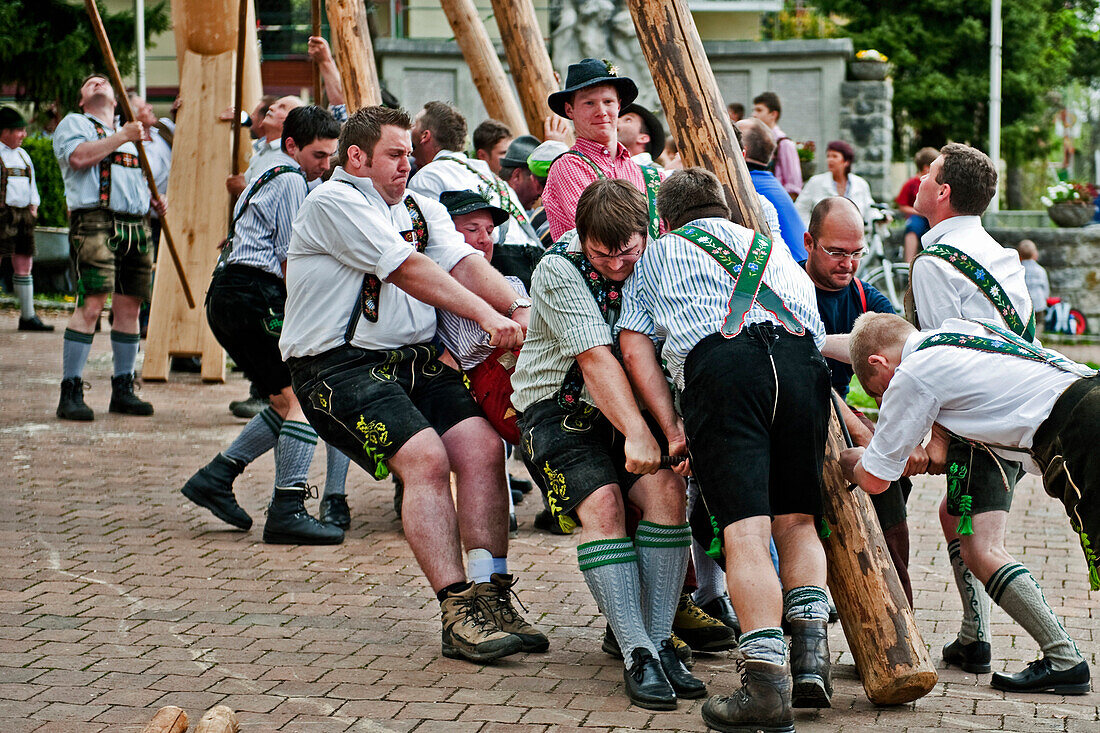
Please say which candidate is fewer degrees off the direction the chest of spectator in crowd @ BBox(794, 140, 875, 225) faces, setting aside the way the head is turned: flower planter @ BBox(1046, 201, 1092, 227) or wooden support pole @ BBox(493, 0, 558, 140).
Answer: the wooden support pole

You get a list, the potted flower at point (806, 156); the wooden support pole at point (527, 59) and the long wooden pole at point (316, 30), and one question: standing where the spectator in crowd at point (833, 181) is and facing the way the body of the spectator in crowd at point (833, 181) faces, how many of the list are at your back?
1

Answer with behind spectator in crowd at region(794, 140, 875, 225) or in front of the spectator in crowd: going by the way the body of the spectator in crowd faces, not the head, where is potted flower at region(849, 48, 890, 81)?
behind

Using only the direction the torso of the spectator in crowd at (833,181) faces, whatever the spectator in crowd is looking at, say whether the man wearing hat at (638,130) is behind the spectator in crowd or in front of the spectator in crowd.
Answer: in front

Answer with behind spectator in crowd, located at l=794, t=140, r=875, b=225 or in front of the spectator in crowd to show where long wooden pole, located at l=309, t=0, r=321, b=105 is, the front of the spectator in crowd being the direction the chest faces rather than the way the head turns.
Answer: in front

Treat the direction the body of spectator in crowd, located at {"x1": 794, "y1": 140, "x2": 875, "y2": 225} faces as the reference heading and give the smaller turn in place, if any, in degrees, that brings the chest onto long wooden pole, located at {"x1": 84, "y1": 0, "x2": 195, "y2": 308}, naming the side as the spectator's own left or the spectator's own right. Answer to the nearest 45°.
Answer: approximately 45° to the spectator's own right

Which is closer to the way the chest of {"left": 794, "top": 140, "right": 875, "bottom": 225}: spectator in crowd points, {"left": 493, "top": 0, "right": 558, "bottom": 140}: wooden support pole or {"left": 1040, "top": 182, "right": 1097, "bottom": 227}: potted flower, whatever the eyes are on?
the wooden support pole

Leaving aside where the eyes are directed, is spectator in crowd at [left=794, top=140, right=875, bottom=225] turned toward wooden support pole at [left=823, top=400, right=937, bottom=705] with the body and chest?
yes

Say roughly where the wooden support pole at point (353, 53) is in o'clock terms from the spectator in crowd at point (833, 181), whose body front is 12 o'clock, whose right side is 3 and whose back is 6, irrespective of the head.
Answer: The wooden support pole is roughly at 1 o'clock from the spectator in crowd.

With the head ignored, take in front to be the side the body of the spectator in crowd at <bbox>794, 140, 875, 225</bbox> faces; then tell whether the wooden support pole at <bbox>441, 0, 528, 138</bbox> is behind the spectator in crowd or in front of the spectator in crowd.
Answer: in front

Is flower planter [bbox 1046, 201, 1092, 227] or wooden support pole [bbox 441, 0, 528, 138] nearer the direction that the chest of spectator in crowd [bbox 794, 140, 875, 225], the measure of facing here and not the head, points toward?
the wooden support pole

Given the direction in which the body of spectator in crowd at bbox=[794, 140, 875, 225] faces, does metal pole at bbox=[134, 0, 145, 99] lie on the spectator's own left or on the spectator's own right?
on the spectator's own right

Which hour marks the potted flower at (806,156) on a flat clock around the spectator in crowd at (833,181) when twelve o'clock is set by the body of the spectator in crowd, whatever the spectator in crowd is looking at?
The potted flower is roughly at 6 o'clock from the spectator in crowd.

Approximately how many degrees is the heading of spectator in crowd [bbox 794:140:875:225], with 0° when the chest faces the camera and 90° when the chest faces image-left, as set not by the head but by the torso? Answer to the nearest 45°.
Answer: approximately 0°

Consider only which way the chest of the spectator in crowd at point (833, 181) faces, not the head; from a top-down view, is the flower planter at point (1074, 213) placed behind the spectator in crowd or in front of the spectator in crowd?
behind
